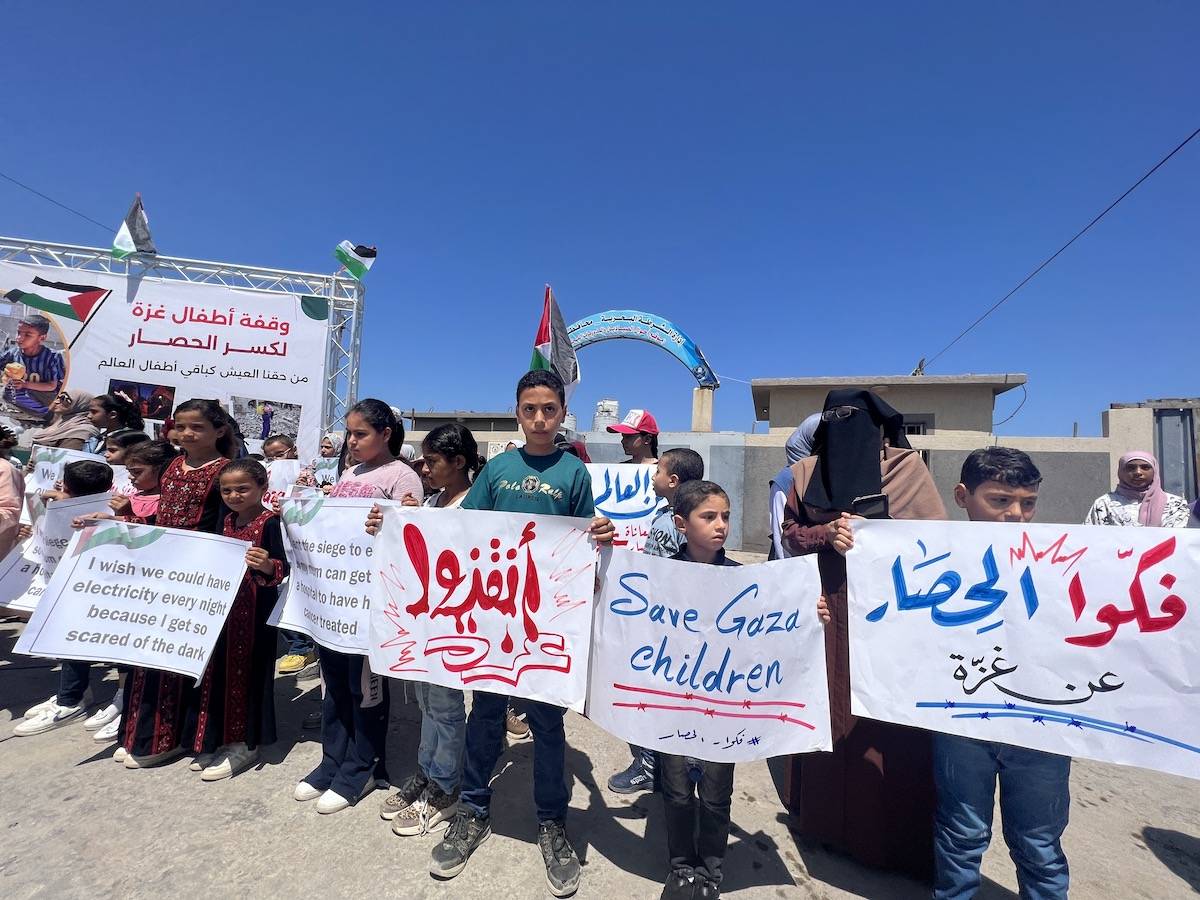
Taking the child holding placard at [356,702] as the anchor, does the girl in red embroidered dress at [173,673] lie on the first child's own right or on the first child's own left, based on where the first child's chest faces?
on the first child's own right

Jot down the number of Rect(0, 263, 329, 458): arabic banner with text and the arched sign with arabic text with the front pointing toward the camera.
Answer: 2

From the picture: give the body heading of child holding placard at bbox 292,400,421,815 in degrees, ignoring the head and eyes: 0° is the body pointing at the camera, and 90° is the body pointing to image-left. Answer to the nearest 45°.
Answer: approximately 45°

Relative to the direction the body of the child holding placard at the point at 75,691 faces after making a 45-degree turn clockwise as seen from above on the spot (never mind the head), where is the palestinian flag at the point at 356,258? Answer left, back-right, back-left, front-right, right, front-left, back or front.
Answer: back-right

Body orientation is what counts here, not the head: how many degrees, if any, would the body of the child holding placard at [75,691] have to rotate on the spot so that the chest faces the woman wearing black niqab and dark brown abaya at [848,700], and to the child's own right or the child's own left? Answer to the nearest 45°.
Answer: approximately 90° to the child's own left

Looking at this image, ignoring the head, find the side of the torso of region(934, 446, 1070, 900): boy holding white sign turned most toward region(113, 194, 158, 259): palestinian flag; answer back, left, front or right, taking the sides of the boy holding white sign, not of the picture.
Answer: right

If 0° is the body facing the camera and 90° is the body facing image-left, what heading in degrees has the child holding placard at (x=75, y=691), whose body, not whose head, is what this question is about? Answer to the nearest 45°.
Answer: approximately 45°
